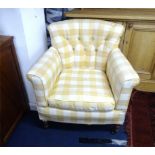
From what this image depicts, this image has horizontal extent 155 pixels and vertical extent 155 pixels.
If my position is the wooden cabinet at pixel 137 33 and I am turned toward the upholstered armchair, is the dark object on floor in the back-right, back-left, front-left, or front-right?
front-left

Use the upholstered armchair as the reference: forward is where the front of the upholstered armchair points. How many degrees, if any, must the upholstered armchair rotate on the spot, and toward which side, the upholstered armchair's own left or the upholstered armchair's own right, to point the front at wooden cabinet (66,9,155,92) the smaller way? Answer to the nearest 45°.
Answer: approximately 135° to the upholstered armchair's own left

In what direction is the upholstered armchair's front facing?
toward the camera

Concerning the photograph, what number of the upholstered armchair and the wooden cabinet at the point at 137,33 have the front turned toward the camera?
2

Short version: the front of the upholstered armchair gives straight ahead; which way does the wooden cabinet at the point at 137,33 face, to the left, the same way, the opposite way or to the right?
the same way

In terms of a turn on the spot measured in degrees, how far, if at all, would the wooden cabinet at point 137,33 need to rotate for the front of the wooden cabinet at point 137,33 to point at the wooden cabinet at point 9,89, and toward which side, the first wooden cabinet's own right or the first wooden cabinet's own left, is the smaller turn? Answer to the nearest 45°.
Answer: approximately 45° to the first wooden cabinet's own right

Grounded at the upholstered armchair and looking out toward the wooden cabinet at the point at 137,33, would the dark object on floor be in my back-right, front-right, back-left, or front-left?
back-right

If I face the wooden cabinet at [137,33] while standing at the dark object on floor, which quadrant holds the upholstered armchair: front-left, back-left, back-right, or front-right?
front-left

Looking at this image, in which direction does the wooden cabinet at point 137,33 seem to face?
toward the camera

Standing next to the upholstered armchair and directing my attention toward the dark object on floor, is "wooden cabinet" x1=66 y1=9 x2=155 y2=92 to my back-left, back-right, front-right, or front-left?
back-left

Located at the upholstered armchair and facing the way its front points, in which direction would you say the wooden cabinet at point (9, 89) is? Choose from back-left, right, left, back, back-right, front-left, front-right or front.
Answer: right

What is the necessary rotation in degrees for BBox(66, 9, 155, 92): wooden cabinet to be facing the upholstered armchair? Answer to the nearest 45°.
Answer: approximately 45° to its right
